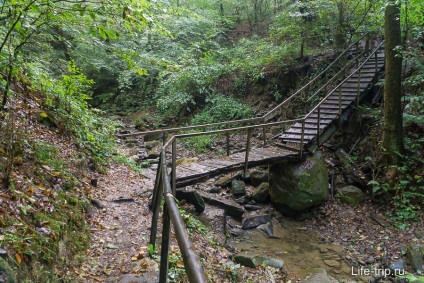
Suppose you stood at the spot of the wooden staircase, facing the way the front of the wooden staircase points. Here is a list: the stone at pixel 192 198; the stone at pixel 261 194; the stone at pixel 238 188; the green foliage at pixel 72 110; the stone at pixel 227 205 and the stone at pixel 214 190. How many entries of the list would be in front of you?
6

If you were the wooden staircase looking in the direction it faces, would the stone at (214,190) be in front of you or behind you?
in front

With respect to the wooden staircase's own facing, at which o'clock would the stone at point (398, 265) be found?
The stone is roughly at 10 o'clock from the wooden staircase.

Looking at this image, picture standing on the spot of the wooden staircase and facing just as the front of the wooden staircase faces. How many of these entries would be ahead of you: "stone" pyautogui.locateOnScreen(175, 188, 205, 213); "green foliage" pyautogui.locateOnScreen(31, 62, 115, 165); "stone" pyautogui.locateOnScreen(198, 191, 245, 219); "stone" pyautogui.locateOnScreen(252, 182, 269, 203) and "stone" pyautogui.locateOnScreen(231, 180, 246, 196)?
5

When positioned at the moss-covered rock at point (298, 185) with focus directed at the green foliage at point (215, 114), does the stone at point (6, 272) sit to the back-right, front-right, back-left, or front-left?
back-left

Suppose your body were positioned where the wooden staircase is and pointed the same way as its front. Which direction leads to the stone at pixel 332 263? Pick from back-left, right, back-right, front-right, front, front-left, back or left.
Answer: front-left

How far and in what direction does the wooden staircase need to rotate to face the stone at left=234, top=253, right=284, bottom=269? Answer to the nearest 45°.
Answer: approximately 45° to its left

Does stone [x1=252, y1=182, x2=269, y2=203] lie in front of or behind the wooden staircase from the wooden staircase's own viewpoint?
in front

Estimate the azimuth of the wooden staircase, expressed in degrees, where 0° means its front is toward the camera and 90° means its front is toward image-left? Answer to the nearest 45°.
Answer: approximately 45°

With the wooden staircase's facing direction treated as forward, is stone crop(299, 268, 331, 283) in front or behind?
in front

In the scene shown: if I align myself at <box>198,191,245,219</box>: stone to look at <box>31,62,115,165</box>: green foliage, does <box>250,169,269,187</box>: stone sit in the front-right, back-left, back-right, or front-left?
back-right

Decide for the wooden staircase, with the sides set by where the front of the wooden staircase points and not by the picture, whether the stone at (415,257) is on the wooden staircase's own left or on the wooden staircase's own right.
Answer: on the wooden staircase's own left
